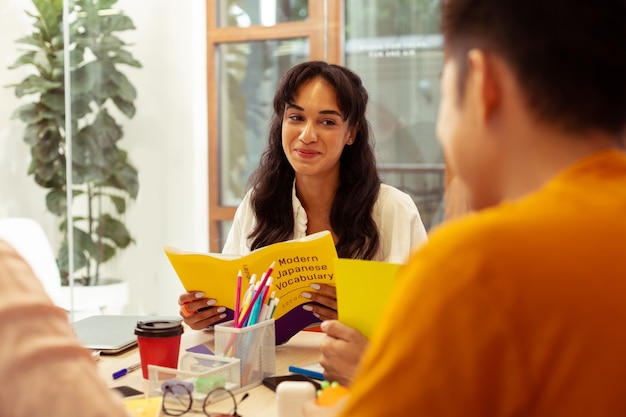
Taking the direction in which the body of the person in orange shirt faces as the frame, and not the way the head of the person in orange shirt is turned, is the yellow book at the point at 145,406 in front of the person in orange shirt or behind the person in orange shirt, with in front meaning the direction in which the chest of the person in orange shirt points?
in front

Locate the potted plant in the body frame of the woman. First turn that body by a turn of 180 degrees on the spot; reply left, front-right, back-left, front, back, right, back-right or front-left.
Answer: left

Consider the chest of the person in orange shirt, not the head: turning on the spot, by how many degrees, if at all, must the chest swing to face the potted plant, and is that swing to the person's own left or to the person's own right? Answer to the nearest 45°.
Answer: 0° — they already face it

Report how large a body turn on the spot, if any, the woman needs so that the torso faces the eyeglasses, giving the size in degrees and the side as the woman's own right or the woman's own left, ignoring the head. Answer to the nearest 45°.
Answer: approximately 45° to the woman's own left

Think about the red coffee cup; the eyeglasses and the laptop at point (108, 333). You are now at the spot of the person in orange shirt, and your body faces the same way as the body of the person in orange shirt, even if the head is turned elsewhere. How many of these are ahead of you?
3

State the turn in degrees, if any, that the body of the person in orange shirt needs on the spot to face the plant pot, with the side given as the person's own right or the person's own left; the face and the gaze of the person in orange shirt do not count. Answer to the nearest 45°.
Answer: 0° — they already face it

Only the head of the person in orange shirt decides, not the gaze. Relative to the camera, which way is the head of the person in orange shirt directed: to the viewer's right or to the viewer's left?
to the viewer's left

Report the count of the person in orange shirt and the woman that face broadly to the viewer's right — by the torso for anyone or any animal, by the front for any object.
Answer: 0

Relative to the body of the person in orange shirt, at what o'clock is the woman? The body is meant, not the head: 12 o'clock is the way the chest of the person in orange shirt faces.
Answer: The woman is roughly at 1 o'clock from the person in orange shirt.

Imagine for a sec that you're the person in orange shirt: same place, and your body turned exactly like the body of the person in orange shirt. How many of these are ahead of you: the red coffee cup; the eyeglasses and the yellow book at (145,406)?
3

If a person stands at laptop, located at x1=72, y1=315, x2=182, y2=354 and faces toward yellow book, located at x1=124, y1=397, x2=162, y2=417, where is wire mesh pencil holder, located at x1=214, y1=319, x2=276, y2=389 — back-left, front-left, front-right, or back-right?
front-left

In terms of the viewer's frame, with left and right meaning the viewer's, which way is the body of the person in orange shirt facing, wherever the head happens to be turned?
facing away from the viewer and to the left of the viewer

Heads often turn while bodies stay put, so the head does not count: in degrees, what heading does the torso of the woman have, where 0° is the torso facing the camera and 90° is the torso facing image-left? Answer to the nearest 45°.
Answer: approximately 45°
